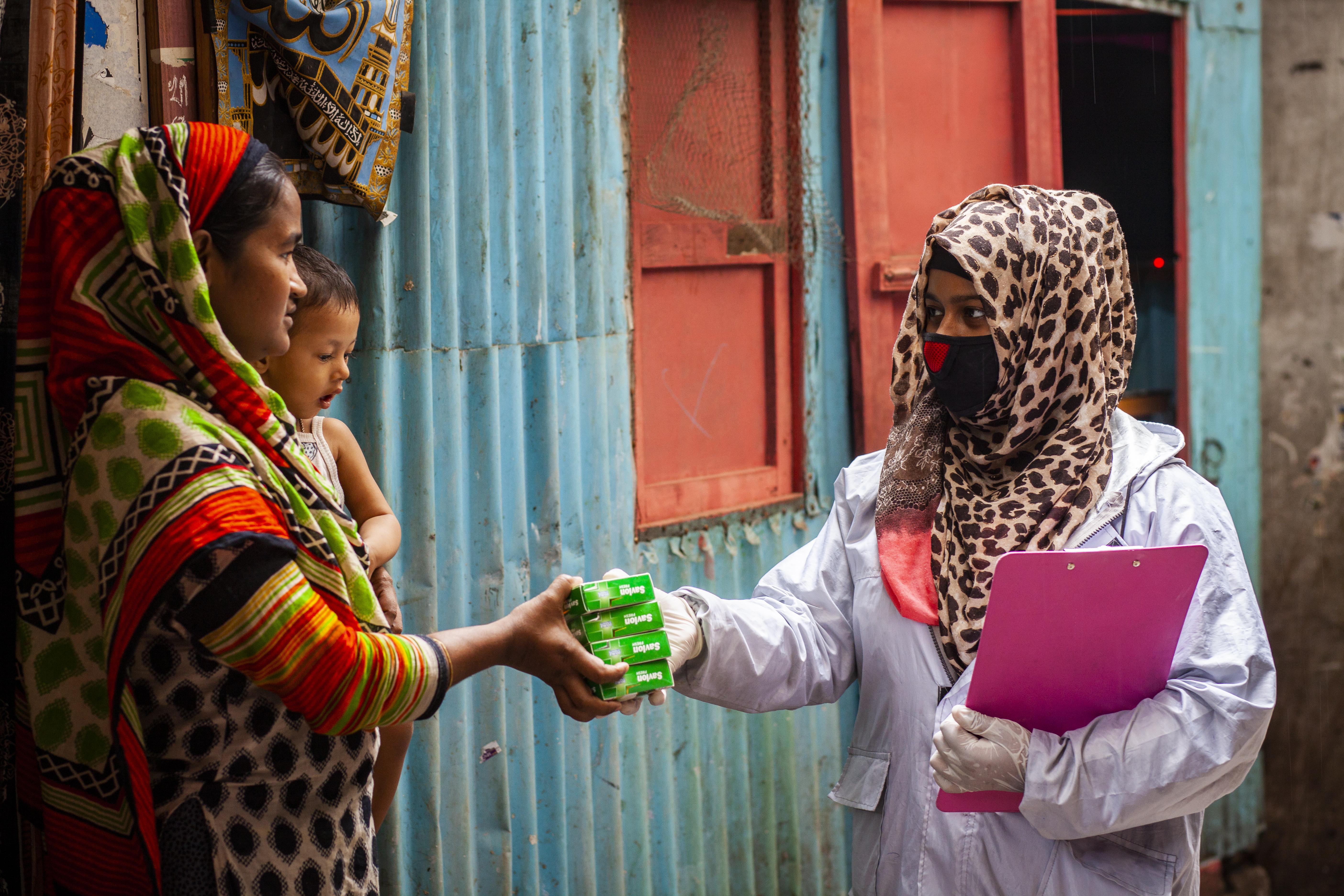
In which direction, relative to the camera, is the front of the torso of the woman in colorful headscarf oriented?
to the viewer's right

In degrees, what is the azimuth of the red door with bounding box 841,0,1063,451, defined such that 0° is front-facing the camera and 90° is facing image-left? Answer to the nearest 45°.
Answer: approximately 0°

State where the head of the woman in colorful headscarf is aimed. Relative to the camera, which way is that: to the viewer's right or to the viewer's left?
to the viewer's right

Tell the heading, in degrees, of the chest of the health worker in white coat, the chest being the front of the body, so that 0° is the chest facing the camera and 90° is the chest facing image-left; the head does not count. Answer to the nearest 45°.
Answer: approximately 45°

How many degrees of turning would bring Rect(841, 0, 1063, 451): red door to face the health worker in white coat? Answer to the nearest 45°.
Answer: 0° — it already faces them

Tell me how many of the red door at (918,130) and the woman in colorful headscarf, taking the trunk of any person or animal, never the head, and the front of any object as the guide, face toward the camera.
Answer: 1

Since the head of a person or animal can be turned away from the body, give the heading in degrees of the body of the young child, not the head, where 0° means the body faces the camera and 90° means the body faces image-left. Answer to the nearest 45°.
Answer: approximately 315°
